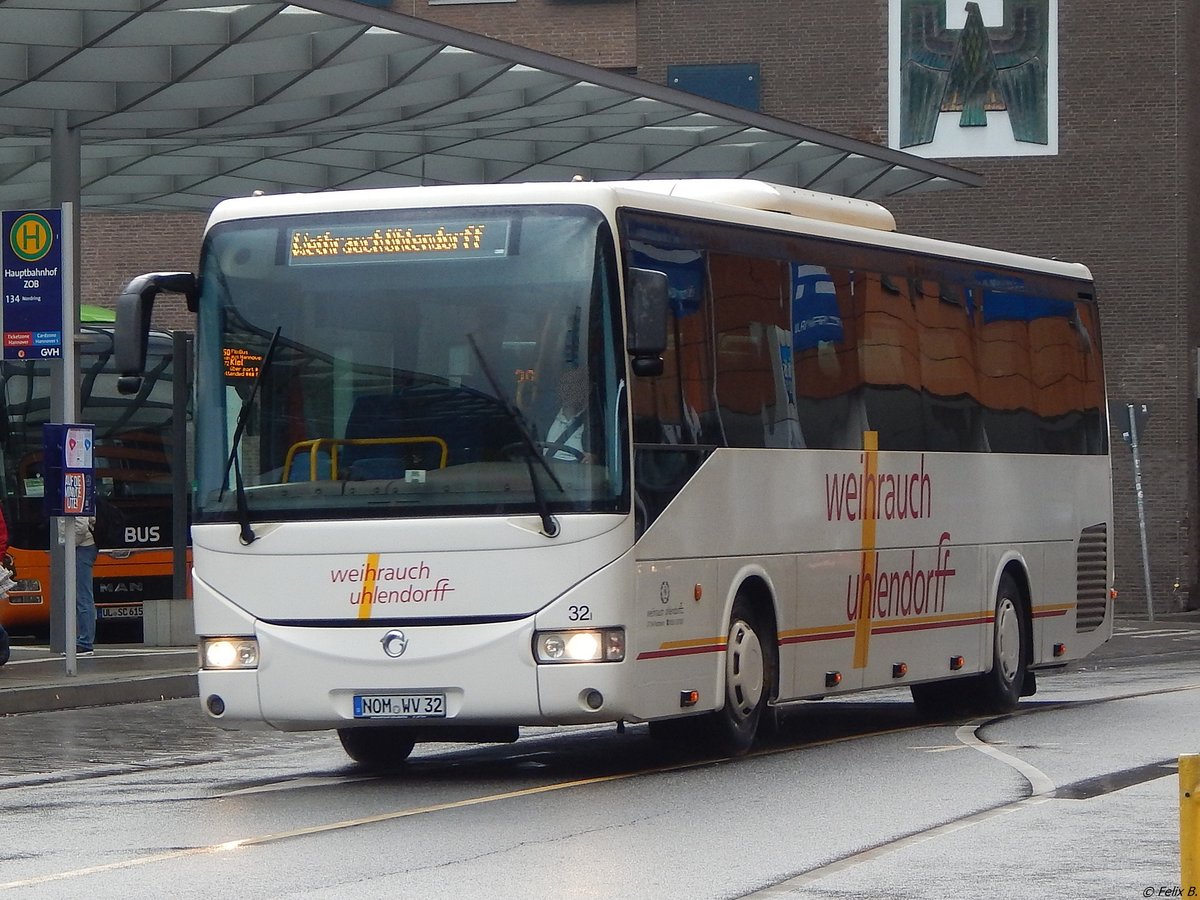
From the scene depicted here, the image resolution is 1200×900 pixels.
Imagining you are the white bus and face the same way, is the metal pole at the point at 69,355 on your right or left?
on your right

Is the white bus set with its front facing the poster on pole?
no

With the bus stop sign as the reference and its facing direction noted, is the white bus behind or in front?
in front

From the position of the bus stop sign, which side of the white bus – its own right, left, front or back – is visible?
right

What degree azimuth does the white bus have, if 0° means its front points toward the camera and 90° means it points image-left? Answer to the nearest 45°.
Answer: approximately 45°

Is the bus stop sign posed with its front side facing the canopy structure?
no

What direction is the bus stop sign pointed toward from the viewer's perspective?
toward the camera

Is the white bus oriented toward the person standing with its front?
no

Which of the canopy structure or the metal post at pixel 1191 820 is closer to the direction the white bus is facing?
the metal post

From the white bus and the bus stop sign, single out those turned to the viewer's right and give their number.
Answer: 0
